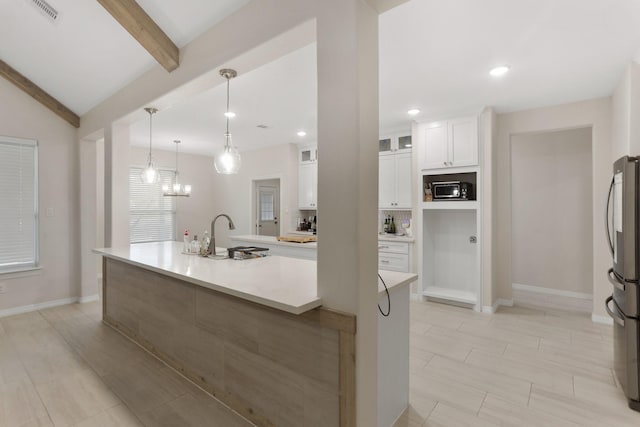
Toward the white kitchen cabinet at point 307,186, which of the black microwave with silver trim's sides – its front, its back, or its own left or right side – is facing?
right

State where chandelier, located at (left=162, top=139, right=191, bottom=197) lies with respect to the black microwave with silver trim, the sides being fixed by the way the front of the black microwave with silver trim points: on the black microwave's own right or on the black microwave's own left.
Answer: on the black microwave's own right

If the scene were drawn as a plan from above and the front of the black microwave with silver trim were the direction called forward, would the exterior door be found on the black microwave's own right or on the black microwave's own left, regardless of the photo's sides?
on the black microwave's own right

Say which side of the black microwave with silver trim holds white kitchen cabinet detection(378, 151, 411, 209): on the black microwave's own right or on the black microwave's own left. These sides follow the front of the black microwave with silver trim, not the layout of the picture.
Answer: on the black microwave's own right

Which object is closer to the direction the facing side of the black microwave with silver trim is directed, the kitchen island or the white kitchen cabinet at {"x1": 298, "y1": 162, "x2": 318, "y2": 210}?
the kitchen island

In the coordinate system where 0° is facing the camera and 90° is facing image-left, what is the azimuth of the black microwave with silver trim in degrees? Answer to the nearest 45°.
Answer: approximately 0°
